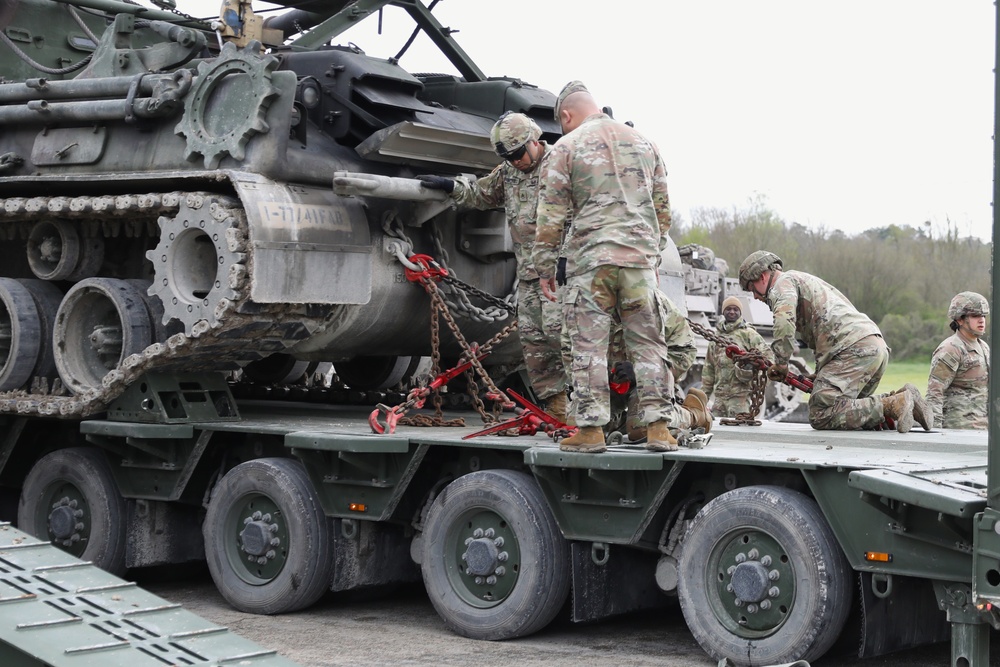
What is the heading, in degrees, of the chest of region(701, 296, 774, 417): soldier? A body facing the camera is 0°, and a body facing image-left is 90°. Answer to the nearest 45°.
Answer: approximately 0°

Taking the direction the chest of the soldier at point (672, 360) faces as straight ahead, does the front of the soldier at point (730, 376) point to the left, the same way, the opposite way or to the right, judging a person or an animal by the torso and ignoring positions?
to the left

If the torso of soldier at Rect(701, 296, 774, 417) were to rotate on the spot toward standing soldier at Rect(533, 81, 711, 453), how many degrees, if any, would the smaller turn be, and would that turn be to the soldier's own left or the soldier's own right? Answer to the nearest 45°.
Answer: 0° — they already face them

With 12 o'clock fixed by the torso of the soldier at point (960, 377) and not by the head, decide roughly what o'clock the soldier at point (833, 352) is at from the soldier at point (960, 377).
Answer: the soldier at point (833, 352) is roughly at 2 o'clock from the soldier at point (960, 377).

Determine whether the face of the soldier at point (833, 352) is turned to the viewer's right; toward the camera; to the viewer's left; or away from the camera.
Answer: to the viewer's left

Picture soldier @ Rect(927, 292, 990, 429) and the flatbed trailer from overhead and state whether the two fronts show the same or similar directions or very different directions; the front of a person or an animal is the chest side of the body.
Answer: very different directions

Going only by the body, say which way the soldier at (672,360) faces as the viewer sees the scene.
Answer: to the viewer's left
